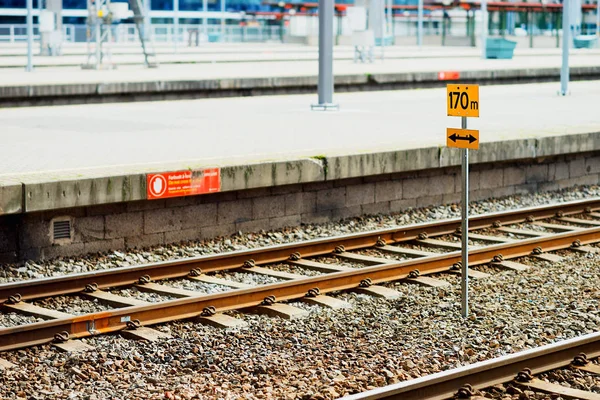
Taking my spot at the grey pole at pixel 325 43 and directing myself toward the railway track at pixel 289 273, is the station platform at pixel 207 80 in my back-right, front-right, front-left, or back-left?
back-right

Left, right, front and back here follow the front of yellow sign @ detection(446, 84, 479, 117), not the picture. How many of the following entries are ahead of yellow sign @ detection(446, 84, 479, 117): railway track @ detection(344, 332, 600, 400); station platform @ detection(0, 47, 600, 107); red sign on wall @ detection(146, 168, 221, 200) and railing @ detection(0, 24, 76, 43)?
1

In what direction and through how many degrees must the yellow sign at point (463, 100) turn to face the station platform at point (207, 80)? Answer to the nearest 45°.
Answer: approximately 180°

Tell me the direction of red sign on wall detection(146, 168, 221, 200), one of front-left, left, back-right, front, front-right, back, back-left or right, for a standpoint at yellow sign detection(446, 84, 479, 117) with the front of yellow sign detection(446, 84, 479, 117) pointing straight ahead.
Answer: back-right

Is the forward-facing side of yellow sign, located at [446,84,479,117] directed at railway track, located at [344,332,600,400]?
yes

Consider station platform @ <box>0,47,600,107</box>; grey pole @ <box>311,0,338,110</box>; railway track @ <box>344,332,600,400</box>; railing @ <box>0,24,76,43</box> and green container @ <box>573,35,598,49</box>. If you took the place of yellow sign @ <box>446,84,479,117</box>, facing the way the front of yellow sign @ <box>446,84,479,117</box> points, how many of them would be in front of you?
1

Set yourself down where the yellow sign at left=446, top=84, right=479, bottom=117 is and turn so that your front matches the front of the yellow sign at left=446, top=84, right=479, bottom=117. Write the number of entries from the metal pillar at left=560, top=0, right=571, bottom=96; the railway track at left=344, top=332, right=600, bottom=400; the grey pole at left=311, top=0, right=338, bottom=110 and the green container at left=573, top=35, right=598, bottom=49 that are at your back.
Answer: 3

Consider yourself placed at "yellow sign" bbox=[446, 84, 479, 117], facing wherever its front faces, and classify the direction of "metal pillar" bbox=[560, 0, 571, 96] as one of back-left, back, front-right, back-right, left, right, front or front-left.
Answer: back

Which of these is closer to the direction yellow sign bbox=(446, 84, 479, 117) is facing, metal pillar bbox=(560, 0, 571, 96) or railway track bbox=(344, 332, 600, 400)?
the railway track

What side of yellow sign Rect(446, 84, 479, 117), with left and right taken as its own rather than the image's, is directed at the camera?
front

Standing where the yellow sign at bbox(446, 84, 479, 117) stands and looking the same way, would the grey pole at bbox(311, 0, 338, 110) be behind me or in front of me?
behind

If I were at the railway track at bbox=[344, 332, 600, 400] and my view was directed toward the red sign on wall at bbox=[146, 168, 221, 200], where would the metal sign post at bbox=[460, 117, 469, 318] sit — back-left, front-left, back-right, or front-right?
front-right

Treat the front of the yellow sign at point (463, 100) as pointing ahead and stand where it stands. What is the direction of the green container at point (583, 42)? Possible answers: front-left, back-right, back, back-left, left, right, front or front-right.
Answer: back
